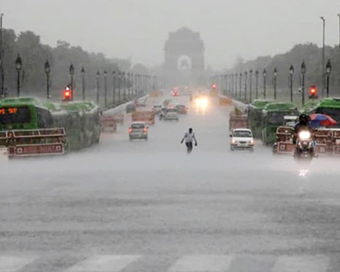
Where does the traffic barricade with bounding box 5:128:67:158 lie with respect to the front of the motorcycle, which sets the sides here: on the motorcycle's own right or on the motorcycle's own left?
on the motorcycle's own right

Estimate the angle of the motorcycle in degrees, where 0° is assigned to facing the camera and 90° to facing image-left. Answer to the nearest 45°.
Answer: approximately 0°
